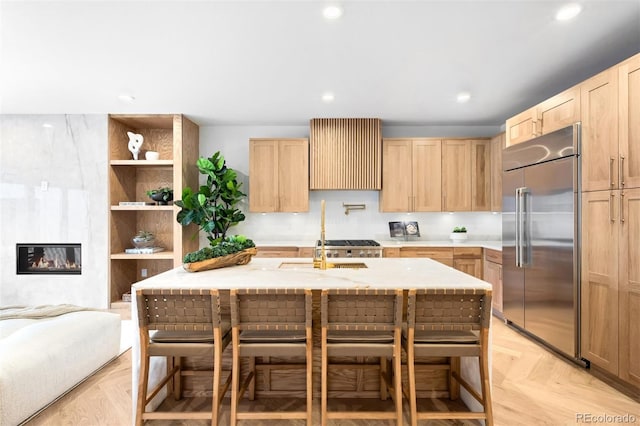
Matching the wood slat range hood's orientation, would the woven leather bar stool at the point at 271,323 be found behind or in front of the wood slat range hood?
in front

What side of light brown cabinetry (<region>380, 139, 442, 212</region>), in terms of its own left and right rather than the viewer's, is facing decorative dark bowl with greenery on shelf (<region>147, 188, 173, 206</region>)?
right

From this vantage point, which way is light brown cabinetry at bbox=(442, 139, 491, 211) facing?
toward the camera

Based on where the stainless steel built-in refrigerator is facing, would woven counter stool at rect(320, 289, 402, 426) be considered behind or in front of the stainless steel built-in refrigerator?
in front

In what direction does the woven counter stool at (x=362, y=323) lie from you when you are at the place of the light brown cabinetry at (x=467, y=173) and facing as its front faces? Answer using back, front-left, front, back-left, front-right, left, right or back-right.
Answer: front

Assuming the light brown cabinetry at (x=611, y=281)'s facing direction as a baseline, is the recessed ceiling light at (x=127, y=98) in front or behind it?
in front

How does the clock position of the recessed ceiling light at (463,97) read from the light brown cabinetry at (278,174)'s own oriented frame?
The recessed ceiling light is roughly at 10 o'clock from the light brown cabinetry.

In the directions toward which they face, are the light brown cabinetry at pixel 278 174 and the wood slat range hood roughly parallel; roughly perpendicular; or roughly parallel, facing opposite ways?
roughly parallel

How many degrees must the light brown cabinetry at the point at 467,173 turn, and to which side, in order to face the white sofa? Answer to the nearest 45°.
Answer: approximately 45° to its right

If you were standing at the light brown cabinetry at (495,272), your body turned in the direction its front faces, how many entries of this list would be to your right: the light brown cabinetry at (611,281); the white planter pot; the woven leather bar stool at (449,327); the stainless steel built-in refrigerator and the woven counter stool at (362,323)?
1

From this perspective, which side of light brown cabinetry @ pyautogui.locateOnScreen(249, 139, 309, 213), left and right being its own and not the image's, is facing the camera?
front

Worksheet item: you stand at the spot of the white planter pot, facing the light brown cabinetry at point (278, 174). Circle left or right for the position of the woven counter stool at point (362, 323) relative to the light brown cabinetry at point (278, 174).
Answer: left

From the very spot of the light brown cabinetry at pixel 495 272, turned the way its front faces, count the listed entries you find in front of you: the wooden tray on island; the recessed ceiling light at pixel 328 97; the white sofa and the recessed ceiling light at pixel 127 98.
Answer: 4

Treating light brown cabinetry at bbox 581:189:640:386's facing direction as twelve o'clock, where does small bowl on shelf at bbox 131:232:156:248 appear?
The small bowl on shelf is roughly at 1 o'clock from the light brown cabinetry.

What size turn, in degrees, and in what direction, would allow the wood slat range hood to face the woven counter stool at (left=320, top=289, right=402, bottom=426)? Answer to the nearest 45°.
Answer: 0° — it already faces it

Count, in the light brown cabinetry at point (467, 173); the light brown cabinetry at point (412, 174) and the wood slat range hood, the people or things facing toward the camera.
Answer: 3

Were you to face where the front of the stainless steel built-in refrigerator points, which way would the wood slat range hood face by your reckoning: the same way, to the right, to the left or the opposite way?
to the left
